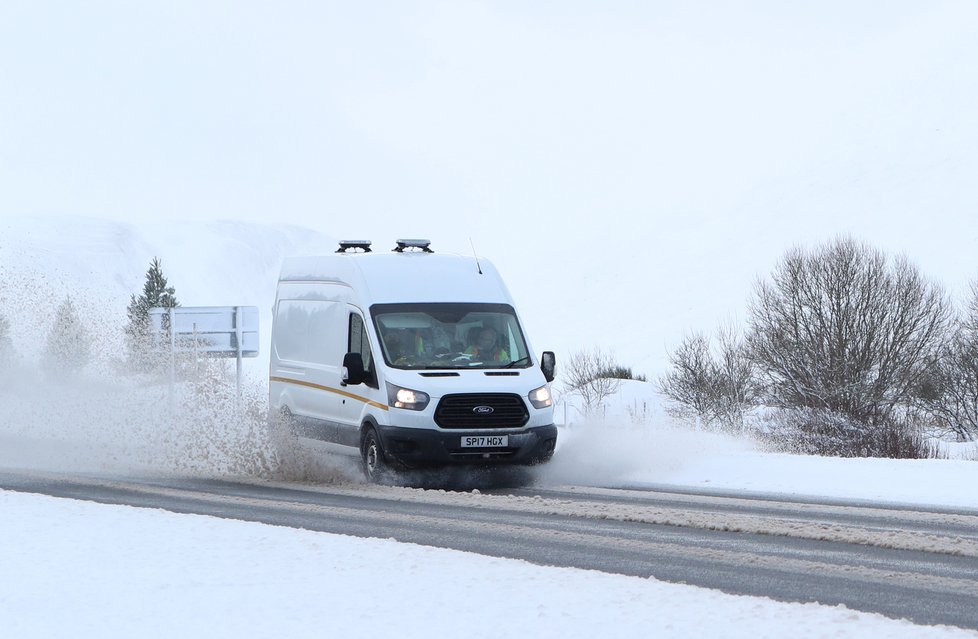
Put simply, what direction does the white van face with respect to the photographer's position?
facing the viewer and to the right of the viewer

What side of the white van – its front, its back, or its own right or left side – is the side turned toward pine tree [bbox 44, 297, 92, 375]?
back

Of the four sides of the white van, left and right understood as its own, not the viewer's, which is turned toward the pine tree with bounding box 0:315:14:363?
back
